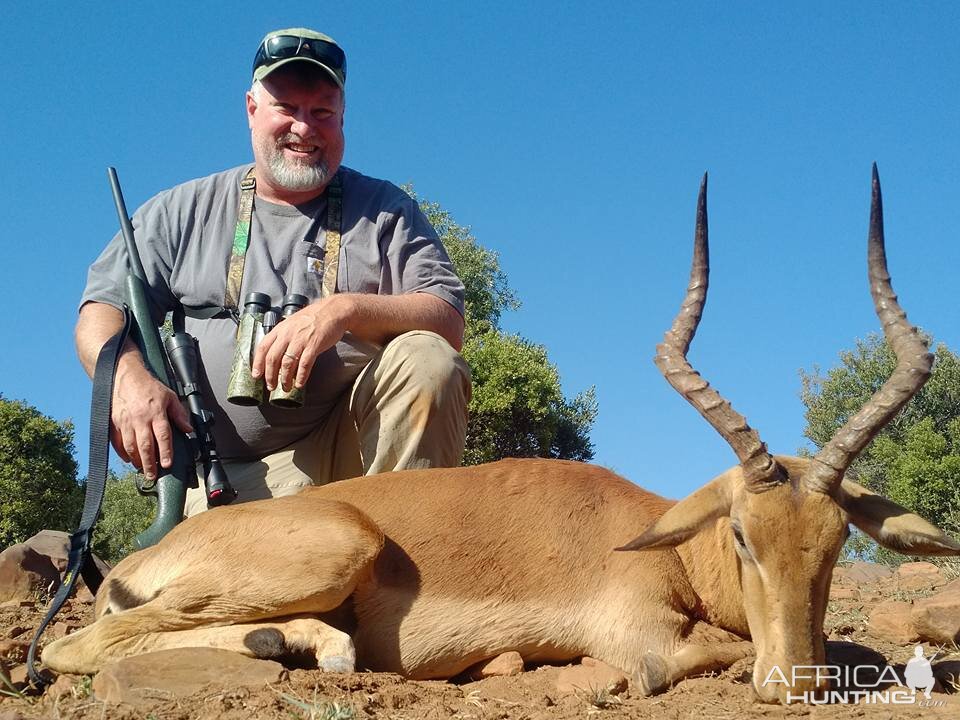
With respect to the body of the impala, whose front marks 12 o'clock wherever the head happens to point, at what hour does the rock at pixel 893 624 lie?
The rock is roughly at 11 o'clock from the impala.

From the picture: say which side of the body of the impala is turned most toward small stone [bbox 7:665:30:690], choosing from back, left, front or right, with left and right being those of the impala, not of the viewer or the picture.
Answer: back

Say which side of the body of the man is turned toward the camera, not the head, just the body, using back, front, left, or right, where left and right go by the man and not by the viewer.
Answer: front

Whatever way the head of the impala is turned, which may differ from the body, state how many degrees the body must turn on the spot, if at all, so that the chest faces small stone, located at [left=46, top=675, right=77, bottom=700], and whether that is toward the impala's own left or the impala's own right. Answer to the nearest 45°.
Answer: approximately 180°

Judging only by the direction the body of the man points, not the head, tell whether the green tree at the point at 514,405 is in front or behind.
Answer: behind

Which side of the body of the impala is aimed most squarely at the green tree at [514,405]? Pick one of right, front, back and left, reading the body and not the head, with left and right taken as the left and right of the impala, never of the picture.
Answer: left

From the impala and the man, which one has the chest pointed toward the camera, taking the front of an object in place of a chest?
the man

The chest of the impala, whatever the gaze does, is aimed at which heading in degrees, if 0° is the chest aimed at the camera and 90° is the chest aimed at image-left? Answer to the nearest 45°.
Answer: approximately 270°

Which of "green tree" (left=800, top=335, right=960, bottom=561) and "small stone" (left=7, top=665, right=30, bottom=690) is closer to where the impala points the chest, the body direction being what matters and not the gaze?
the green tree

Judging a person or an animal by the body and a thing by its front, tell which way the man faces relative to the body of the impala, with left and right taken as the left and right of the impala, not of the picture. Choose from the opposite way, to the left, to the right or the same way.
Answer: to the right

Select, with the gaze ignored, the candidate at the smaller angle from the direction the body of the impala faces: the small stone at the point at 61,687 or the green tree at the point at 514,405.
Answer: the green tree

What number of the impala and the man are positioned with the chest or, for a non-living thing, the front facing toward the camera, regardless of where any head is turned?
1

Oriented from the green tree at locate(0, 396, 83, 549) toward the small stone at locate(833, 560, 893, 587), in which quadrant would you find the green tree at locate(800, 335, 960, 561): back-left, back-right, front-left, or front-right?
front-left
